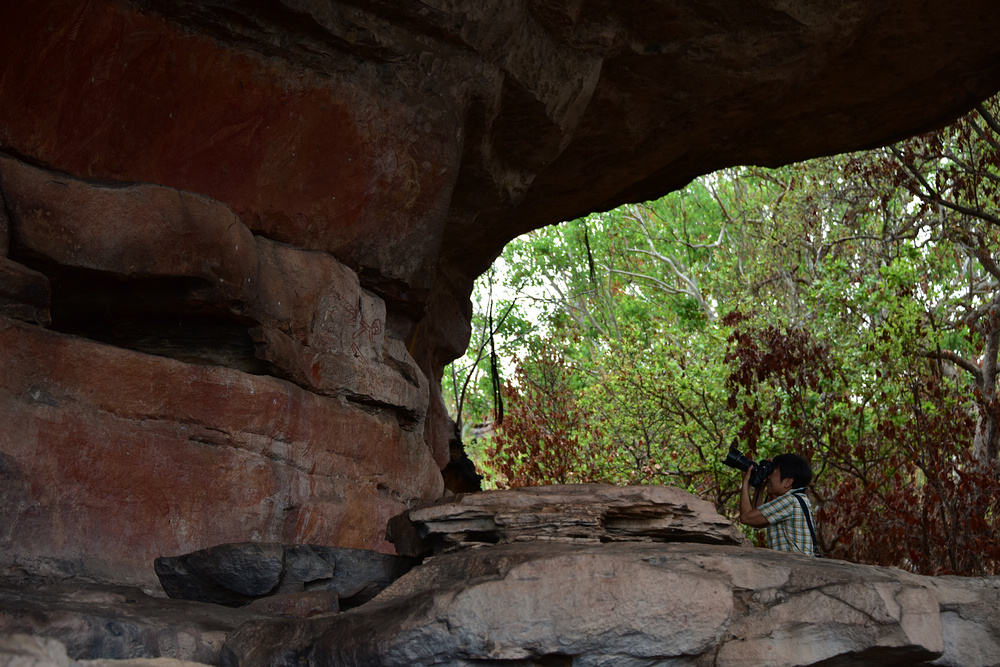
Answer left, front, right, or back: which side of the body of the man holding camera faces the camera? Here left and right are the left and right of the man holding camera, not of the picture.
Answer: left

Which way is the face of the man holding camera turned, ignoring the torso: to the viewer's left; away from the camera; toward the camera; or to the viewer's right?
to the viewer's left

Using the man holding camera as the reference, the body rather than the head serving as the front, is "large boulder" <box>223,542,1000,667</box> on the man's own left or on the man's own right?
on the man's own left

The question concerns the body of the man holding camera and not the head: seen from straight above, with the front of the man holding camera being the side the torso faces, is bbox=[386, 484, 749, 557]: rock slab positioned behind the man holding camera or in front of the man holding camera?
in front
